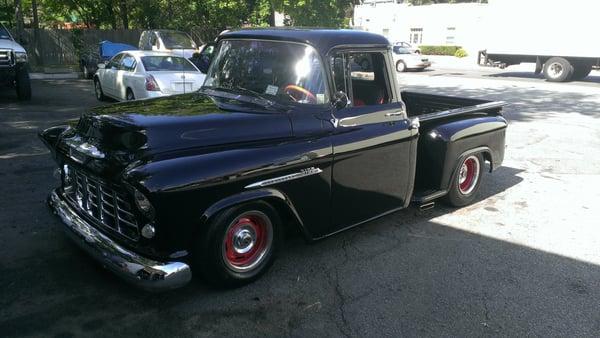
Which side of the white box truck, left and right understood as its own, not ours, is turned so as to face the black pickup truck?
right

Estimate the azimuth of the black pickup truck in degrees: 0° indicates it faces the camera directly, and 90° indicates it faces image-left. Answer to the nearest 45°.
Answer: approximately 45°

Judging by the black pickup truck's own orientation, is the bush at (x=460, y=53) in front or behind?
behind

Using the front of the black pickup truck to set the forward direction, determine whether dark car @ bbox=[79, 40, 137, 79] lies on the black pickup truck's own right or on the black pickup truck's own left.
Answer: on the black pickup truck's own right

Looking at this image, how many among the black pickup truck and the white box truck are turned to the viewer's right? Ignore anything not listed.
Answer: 1

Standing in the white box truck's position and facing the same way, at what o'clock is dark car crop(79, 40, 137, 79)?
The dark car is roughly at 5 o'clock from the white box truck.

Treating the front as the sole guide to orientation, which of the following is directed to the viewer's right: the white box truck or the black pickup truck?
the white box truck

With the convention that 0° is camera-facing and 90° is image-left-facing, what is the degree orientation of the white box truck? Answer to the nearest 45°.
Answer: approximately 270°
